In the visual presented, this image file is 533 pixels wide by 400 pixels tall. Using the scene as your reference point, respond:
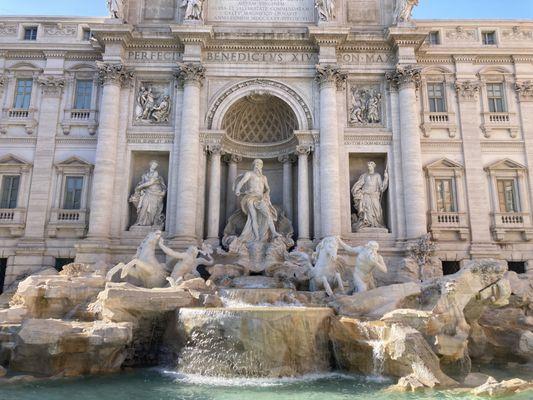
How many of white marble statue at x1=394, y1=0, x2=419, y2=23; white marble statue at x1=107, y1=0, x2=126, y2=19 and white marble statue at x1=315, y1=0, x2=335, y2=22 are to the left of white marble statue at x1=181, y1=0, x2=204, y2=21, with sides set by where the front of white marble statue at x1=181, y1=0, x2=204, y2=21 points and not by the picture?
2

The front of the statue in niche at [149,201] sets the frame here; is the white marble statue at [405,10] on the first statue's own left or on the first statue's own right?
on the first statue's own left

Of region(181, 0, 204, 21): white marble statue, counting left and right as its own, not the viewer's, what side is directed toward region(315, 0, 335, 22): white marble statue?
left

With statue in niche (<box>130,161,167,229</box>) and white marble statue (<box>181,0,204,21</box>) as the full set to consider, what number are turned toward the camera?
2

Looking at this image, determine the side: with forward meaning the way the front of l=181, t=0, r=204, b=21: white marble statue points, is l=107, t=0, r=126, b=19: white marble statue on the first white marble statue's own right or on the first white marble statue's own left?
on the first white marble statue's own right

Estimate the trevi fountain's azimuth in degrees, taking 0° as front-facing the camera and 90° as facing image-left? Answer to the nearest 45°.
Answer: approximately 0°

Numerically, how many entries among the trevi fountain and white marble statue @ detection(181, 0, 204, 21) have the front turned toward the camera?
2
